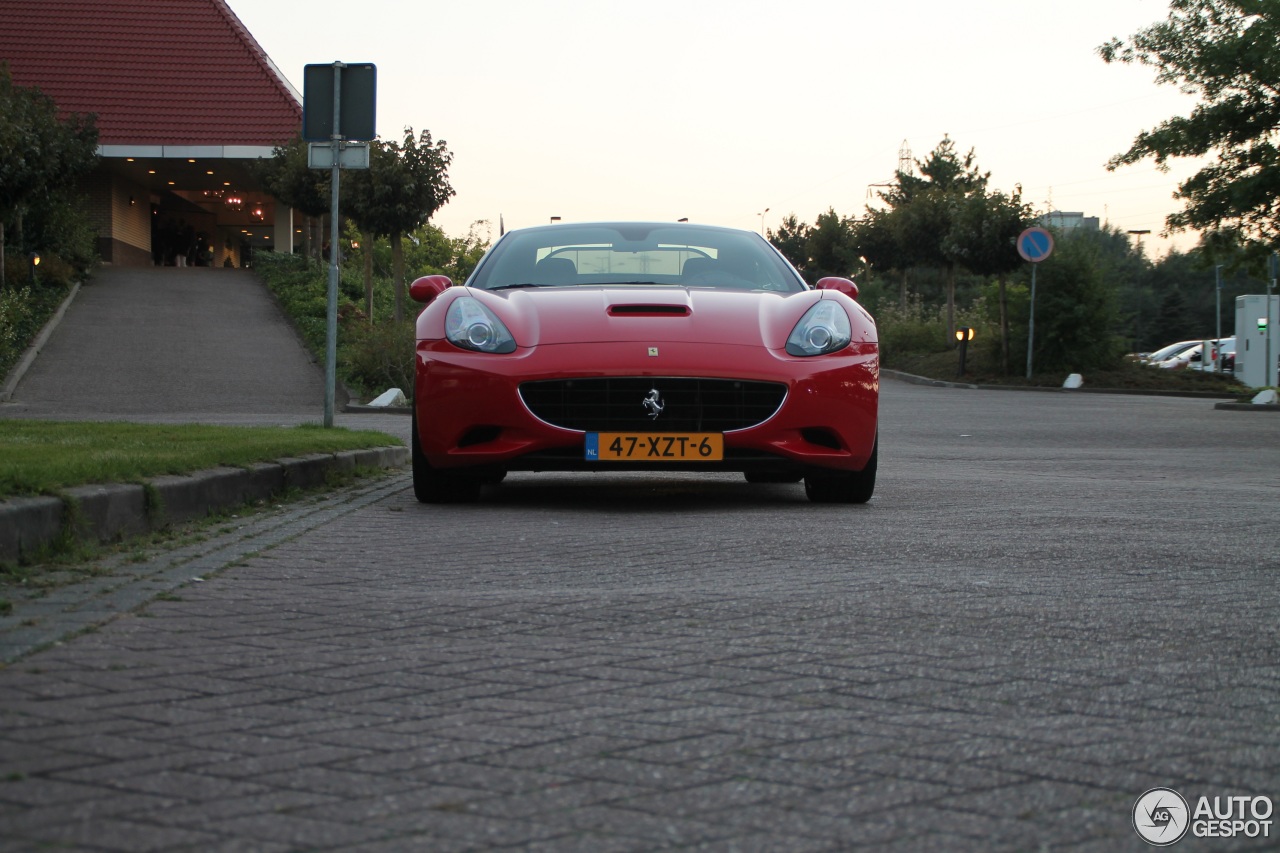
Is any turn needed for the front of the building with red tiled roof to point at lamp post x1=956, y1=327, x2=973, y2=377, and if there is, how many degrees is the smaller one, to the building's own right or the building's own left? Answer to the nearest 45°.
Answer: approximately 45° to the building's own left

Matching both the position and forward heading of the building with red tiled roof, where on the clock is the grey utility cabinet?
The grey utility cabinet is roughly at 10 o'clock from the building with red tiled roof.

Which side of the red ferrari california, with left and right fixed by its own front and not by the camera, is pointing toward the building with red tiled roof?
back

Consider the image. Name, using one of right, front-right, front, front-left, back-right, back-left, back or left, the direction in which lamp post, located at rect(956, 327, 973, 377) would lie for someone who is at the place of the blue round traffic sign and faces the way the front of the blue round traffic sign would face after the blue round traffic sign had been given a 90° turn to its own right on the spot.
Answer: front-right

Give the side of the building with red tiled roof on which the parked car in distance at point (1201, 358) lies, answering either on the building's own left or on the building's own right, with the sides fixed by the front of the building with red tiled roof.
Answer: on the building's own left

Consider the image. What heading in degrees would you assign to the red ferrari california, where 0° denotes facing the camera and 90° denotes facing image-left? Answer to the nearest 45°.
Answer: approximately 0°
